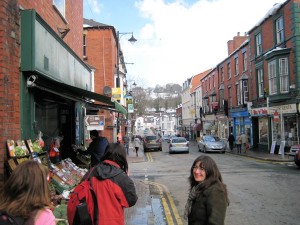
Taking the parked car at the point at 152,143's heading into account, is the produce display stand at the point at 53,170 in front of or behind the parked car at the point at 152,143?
behind

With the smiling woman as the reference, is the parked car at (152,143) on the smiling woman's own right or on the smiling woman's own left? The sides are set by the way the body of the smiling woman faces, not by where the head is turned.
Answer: on the smiling woman's own right

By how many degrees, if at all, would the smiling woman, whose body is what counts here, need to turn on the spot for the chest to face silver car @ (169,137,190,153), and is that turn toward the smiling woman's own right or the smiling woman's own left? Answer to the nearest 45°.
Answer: approximately 135° to the smiling woman's own right

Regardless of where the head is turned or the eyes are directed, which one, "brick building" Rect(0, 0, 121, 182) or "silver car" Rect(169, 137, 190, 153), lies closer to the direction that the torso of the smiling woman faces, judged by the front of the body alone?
the brick building

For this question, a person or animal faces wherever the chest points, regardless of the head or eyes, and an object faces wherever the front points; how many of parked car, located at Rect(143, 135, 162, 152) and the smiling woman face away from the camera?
1

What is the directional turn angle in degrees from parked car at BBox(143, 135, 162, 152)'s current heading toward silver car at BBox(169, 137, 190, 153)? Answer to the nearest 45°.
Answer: approximately 135° to its right

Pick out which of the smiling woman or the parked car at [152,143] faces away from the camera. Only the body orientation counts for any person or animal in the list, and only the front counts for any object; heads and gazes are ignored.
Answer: the parked car

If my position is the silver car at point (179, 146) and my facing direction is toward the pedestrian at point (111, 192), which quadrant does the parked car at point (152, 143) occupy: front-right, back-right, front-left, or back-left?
back-right

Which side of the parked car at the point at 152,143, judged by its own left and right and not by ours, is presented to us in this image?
back

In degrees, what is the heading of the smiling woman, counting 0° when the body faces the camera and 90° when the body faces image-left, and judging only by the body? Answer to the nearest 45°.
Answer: approximately 45°

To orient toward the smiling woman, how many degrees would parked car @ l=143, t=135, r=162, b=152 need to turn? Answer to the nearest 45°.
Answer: approximately 180°

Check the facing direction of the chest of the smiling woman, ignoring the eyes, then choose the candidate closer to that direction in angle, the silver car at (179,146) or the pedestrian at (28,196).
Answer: the pedestrian

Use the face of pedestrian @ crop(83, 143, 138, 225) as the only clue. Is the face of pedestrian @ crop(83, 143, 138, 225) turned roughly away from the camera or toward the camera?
away from the camera

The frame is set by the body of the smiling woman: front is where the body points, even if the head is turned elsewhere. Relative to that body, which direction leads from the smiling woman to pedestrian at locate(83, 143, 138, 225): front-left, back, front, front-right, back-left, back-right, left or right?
front-right
